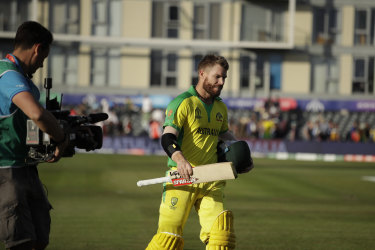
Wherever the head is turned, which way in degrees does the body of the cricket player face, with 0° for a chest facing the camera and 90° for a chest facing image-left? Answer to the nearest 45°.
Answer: approximately 315°
